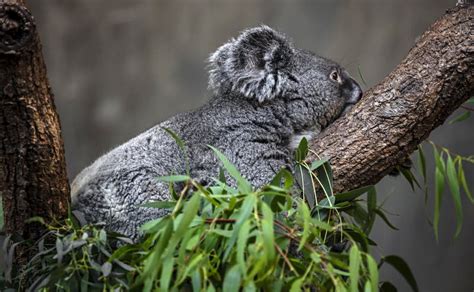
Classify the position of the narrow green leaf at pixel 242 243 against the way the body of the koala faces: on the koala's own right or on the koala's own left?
on the koala's own right

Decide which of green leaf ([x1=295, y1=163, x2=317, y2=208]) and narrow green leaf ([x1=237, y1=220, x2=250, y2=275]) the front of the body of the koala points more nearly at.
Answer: the green leaf

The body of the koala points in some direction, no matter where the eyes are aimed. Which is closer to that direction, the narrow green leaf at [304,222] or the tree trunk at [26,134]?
the narrow green leaf

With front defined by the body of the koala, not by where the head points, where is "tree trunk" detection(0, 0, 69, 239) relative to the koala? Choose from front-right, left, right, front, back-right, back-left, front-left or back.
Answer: back-right

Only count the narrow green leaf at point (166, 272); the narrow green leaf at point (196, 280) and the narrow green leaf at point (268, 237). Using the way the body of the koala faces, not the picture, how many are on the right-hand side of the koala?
3

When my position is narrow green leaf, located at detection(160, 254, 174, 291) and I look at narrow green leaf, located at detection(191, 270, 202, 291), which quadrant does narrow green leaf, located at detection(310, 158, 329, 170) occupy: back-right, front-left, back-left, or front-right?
front-left

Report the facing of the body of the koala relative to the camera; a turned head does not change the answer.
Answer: to the viewer's right

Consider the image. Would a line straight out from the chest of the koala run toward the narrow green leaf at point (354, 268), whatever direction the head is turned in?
no

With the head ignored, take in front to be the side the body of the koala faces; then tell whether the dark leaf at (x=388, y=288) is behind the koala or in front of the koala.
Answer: in front

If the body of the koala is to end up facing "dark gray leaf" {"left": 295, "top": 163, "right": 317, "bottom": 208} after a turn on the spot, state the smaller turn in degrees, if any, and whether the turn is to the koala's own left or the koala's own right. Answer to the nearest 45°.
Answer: approximately 45° to the koala's own right

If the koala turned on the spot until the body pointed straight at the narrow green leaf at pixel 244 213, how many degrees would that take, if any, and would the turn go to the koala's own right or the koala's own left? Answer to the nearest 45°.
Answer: approximately 90° to the koala's own right

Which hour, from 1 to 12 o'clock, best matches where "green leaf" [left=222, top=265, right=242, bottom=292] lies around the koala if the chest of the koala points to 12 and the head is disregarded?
The green leaf is roughly at 3 o'clock from the koala.

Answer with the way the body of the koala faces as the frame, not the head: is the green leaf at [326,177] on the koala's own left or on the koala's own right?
on the koala's own right

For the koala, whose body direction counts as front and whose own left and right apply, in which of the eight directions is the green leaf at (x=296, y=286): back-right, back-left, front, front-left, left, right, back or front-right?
right

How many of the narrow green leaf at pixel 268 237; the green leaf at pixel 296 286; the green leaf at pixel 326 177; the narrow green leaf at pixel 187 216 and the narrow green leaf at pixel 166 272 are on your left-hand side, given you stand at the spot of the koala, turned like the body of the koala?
0

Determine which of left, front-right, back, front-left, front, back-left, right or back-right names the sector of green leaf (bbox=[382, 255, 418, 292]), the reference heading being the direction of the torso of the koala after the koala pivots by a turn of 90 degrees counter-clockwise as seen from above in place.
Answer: back-right
